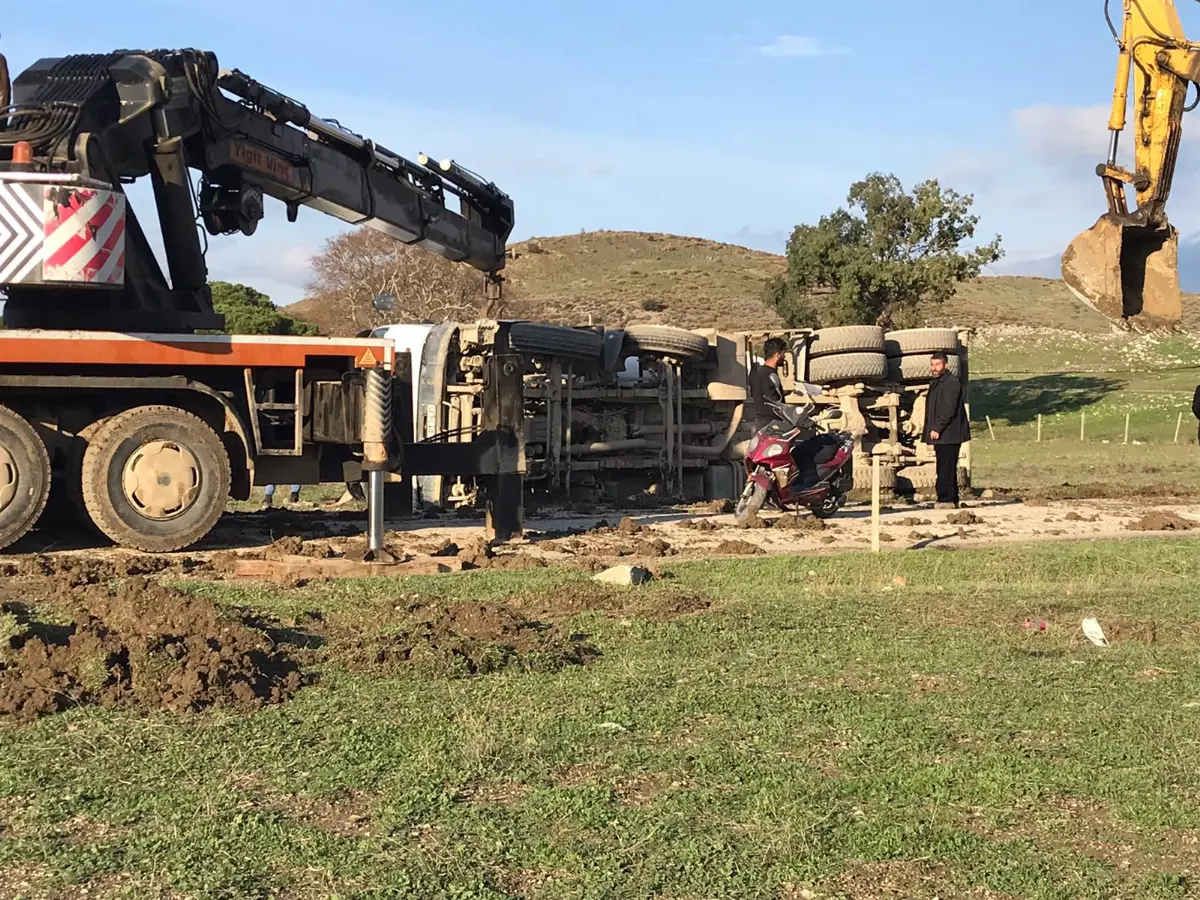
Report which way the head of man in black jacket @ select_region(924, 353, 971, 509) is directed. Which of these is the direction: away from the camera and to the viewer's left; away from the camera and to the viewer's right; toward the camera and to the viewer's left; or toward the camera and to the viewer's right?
toward the camera and to the viewer's left

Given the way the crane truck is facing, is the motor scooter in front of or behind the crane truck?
behind

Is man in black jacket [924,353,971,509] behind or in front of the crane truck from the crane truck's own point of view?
behind

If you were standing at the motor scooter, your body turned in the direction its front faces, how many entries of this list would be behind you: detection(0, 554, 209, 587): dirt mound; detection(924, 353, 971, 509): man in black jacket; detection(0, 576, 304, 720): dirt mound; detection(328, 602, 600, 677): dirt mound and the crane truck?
1

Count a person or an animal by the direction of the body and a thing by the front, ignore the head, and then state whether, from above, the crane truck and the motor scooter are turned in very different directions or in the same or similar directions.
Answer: same or similar directions

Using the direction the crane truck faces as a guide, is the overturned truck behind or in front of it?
behind

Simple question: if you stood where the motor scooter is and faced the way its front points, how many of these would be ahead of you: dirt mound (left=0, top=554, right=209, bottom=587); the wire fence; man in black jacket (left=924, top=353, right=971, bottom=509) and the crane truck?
2

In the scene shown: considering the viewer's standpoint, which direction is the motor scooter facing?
facing the viewer and to the left of the viewer

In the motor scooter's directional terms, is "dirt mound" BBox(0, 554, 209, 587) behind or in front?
in front

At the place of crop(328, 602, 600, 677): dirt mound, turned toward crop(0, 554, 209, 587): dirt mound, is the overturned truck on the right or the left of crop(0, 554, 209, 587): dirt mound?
right

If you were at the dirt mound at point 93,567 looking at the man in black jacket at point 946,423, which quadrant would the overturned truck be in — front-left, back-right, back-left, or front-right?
front-left

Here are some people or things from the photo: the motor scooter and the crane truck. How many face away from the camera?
0

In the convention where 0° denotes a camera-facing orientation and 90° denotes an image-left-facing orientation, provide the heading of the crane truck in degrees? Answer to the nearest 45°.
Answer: approximately 90°
